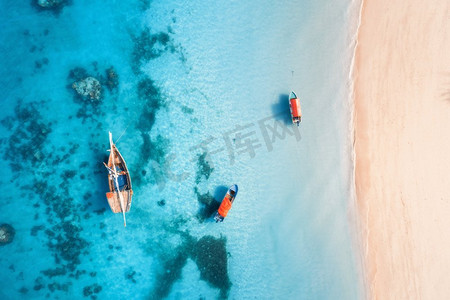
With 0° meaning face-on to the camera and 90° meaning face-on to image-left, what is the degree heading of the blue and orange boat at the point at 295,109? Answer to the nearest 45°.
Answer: approximately 180°

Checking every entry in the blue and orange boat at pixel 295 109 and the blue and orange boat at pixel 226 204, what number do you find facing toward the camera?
0

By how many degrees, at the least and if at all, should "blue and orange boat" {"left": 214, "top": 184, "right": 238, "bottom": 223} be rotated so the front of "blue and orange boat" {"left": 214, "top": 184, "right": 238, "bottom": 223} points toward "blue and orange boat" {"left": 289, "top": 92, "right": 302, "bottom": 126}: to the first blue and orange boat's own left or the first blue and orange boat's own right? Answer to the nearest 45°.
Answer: approximately 45° to the first blue and orange boat's own right

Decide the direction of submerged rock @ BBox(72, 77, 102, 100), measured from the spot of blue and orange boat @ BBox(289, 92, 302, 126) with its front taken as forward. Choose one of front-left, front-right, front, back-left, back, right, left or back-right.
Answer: left

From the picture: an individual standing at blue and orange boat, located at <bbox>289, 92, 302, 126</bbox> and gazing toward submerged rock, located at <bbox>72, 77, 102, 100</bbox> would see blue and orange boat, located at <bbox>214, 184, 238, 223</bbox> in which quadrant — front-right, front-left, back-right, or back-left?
front-left

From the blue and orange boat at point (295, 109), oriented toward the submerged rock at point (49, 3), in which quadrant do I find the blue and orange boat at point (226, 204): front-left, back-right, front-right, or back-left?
front-left

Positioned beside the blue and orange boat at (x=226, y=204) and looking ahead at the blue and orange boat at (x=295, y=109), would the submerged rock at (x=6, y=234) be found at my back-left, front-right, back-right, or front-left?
back-left

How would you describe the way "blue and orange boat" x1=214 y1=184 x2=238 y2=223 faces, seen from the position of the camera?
facing away from the viewer and to the right of the viewer

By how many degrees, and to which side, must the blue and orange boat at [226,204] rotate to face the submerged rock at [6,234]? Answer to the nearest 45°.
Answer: approximately 135° to its left

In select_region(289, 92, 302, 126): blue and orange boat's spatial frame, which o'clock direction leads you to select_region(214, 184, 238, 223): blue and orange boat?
select_region(214, 184, 238, 223): blue and orange boat is roughly at 8 o'clock from select_region(289, 92, 302, 126): blue and orange boat.

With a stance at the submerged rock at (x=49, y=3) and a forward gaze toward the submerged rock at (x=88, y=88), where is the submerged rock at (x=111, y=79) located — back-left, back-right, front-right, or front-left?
front-left

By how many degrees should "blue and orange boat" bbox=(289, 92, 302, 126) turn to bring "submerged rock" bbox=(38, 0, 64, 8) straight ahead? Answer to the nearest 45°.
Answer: approximately 90° to its left

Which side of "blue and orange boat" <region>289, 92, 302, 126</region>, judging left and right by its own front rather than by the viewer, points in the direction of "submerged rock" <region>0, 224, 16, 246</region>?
left
